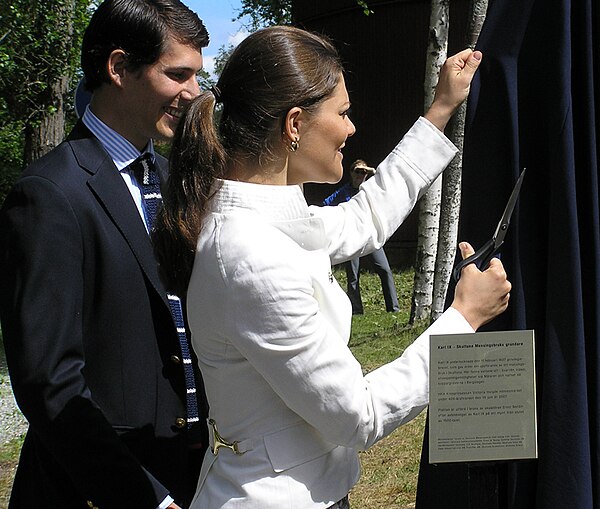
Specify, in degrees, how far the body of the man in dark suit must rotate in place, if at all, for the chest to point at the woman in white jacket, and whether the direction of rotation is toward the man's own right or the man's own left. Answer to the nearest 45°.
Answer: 0° — they already face them

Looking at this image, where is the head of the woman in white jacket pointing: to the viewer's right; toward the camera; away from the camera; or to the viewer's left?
to the viewer's right

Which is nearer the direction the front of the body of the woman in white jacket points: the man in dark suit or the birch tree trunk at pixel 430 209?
the birch tree trunk

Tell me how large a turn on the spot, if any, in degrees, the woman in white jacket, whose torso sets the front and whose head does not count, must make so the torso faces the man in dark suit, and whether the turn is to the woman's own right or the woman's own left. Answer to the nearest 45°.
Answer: approximately 135° to the woman's own left

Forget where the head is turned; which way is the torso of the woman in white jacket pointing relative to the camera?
to the viewer's right

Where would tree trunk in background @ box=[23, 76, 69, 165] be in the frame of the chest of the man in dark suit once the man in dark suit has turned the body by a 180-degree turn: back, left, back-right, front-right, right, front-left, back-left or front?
front-right
